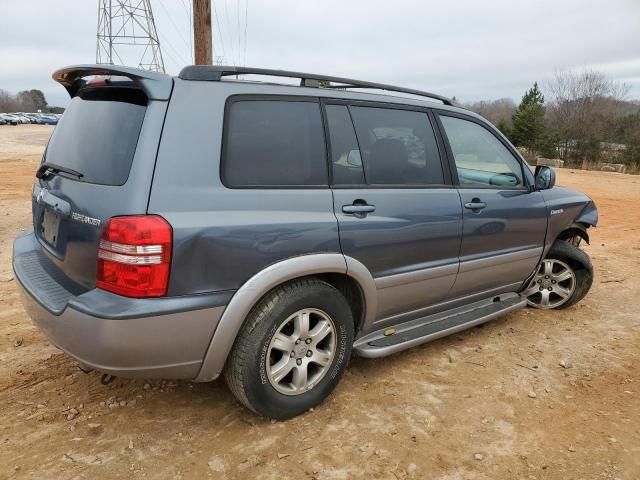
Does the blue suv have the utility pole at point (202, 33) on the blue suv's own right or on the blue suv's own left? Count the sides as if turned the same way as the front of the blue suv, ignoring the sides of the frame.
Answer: on the blue suv's own left

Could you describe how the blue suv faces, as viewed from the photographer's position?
facing away from the viewer and to the right of the viewer

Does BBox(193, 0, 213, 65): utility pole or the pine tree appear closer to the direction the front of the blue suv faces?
the pine tree

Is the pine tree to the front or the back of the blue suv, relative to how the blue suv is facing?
to the front

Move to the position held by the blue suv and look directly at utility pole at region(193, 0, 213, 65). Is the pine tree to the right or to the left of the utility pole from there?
right
